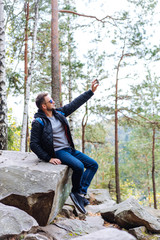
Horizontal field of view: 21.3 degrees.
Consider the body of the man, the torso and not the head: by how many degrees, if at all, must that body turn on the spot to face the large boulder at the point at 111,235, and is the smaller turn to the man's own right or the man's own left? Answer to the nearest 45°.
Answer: approximately 45° to the man's own right

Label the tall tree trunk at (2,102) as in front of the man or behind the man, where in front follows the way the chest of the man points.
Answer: behind

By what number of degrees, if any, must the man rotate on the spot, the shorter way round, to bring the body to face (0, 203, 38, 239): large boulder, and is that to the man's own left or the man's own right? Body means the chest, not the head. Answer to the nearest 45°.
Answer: approximately 45° to the man's own right

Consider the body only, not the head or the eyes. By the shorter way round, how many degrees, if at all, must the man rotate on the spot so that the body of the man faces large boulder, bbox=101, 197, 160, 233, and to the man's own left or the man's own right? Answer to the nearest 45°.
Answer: approximately 45° to the man's own left

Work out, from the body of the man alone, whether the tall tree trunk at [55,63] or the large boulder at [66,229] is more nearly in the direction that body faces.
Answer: the large boulder

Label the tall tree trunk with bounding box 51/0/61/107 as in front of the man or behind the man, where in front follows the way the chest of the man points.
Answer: behind

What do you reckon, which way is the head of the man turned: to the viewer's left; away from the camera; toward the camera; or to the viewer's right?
to the viewer's right

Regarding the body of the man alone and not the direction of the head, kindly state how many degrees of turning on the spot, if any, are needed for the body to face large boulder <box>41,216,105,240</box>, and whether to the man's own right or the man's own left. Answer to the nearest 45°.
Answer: approximately 45° to the man's own right

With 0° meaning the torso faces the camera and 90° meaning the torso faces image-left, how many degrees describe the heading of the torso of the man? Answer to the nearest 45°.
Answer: approximately 315°

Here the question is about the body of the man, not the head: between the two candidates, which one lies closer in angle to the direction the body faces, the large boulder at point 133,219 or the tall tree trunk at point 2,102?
the large boulder
